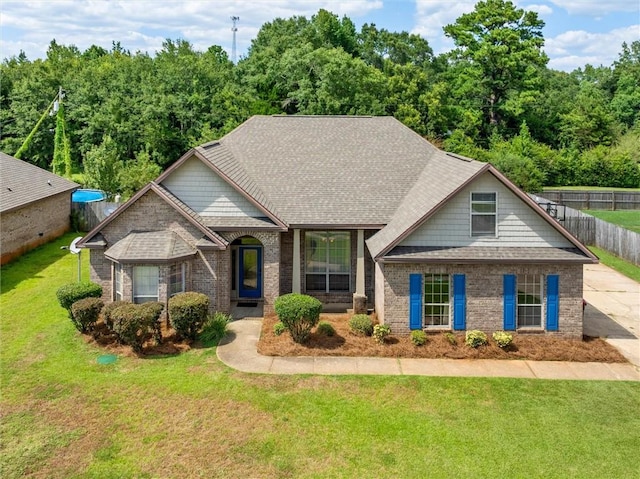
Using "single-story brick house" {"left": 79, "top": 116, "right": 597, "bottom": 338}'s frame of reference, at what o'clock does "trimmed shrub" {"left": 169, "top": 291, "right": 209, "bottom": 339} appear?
The trimmed shrub is roughly at 2 o'clock from the single-story brick house.

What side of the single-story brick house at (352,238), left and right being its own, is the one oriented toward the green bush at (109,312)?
right

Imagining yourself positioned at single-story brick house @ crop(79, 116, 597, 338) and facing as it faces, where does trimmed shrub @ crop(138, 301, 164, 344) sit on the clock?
The trimmed shrub is roughly at 2 o'clock from the single-story brick house.

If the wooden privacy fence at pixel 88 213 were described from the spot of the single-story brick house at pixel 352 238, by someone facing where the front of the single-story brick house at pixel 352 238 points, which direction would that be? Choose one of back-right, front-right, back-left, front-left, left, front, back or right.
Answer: back-right

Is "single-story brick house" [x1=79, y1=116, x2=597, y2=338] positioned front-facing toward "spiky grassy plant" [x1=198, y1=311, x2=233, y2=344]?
no

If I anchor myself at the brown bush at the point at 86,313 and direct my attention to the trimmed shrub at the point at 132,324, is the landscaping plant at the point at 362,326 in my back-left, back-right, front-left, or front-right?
front-left

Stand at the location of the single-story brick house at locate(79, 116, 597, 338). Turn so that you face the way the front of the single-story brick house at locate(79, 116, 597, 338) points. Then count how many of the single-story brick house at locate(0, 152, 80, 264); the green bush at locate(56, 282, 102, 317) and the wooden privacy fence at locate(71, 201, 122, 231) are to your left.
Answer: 0

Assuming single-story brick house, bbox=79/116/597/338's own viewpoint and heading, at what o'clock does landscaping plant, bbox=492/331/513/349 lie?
The landscaping plant is roughly at 10 o'clock from the single-story brick house.

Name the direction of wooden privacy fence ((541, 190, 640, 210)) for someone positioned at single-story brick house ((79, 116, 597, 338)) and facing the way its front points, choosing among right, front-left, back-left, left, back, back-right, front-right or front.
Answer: back-left

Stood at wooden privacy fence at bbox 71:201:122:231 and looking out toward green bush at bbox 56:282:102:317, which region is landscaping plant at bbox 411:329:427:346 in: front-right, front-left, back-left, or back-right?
front-left

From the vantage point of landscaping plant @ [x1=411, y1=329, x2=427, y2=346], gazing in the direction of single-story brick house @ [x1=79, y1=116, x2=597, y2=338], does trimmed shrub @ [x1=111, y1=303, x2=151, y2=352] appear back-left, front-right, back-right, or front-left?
front-left

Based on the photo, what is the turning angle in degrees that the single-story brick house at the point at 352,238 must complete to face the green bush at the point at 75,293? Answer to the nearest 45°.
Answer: approximately 90° to its right

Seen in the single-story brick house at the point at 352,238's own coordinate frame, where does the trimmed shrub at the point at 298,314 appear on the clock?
The trimmed shrub is roughly at 1 o'clock from the single-story brick house.

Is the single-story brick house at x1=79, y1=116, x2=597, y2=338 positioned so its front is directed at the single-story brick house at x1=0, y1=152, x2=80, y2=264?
no
